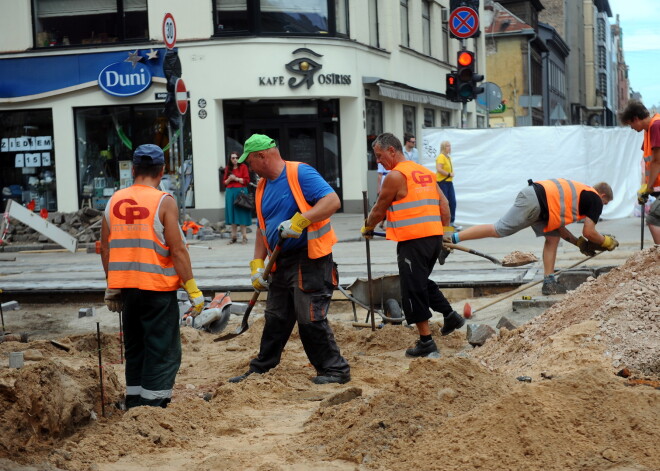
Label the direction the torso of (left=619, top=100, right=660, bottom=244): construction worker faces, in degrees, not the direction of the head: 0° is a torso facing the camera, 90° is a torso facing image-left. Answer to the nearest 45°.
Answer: approximately 90°

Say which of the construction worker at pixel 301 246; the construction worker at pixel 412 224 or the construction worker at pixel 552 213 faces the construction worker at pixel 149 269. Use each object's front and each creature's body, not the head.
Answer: the construction worker at pixel 301 246

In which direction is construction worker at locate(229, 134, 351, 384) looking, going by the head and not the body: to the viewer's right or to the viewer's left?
to the viewer's left

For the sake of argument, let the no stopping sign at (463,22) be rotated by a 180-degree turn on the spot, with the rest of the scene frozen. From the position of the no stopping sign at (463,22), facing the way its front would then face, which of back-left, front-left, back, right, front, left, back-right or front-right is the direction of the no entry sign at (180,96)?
left

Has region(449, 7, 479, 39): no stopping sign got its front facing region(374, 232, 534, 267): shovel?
yes

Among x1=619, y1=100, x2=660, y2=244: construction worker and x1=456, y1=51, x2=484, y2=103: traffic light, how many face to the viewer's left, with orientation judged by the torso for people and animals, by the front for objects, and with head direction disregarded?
1

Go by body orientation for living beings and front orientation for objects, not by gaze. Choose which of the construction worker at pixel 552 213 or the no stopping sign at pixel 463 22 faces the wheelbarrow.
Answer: the no stopping sign

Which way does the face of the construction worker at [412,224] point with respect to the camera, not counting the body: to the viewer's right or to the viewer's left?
to the viewer's left

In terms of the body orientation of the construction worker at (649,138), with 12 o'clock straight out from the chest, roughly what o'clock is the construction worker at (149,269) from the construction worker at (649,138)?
the construction worker at (149,269) is roughly at 10 o'clock from the construction worker at (649,138).

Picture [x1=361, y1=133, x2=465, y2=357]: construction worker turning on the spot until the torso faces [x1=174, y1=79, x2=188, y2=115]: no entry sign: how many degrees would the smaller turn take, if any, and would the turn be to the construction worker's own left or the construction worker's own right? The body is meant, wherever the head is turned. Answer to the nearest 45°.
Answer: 0° — they already face it

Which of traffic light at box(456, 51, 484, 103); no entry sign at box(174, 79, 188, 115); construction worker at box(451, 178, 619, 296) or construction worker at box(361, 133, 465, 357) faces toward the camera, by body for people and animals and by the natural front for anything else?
the traffic light

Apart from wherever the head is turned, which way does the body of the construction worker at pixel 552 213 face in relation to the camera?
to the viewer's right

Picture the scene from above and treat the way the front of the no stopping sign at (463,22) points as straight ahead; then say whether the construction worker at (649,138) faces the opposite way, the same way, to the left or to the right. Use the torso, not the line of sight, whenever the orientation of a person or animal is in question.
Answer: to the right

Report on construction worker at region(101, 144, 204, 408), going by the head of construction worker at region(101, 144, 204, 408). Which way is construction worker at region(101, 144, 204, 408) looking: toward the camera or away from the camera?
away from the camera
